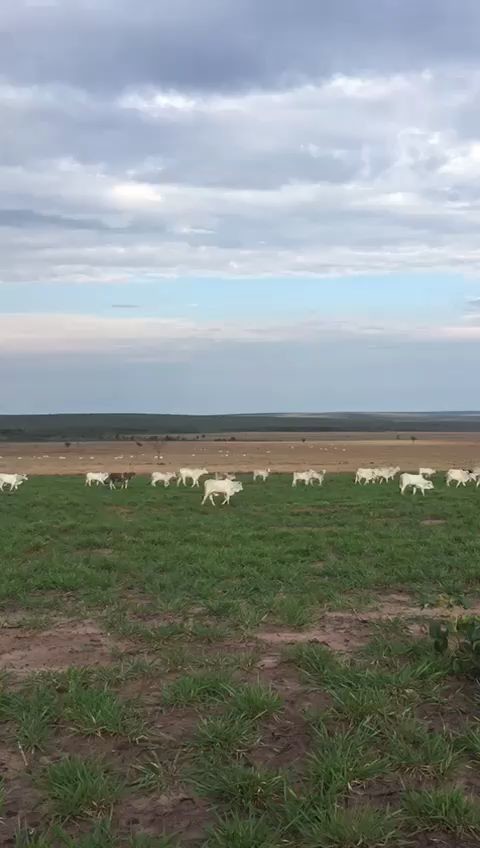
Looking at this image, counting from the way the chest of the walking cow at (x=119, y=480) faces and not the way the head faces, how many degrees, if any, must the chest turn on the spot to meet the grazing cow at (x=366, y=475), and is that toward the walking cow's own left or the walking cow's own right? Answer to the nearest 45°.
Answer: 0° — it already faces it

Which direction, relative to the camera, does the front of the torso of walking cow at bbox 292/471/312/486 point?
to the viewer's right

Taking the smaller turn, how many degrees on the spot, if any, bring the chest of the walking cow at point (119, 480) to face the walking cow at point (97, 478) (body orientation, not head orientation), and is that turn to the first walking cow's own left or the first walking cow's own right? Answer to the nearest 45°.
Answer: approximately 180°

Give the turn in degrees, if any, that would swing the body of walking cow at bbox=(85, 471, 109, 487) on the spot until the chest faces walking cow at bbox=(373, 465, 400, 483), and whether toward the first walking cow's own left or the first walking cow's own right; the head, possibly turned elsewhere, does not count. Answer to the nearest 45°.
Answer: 0° — it already faces it

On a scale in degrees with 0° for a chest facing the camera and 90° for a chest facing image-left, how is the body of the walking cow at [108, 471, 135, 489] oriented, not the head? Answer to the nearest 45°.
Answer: approximately 270°

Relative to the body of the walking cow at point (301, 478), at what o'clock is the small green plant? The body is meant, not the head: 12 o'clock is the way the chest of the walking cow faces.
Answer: The small green plant is roughly at 3 o'clock from the walking cow.

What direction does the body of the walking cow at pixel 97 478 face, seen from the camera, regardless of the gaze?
to the viewer's right
